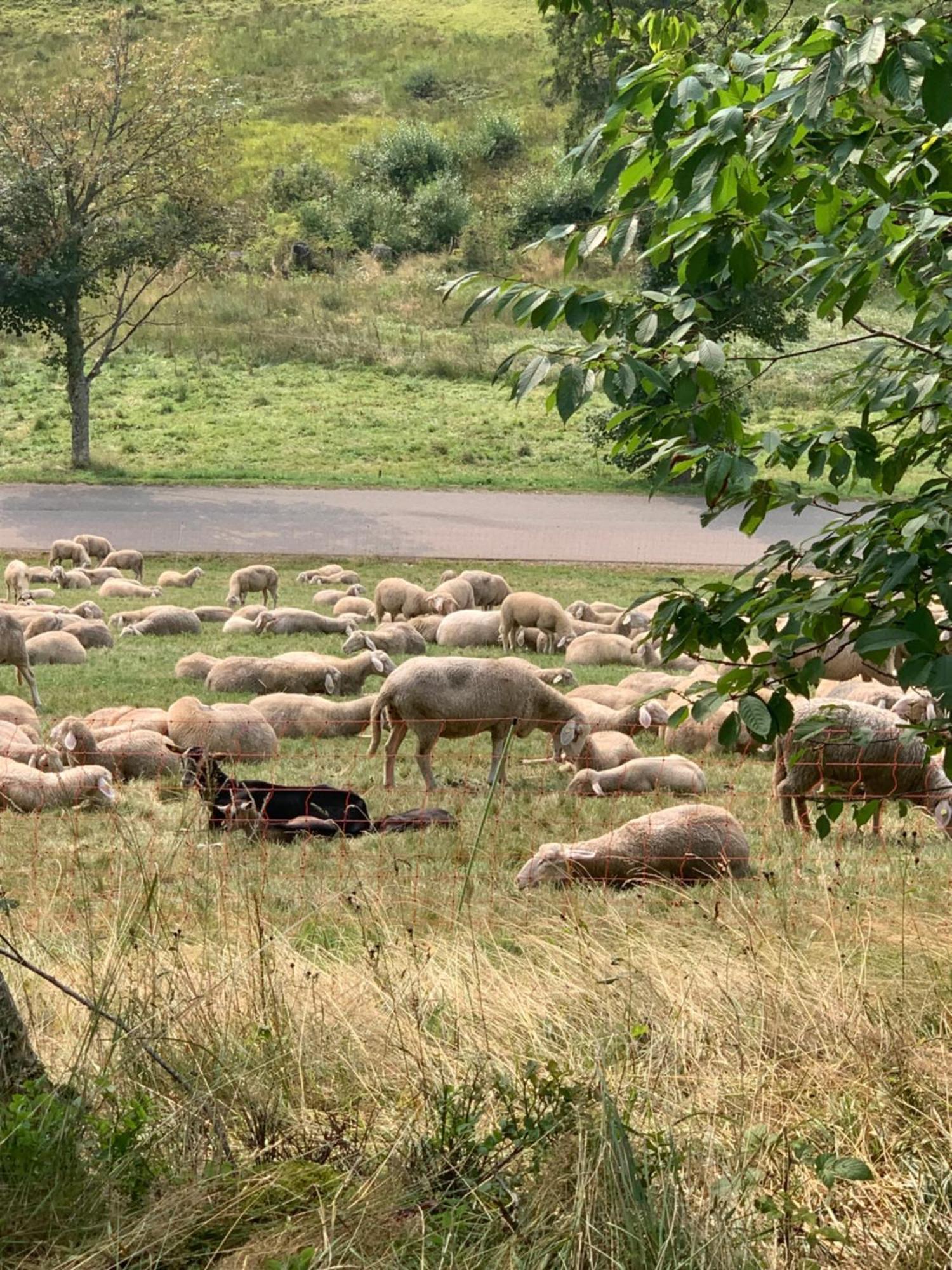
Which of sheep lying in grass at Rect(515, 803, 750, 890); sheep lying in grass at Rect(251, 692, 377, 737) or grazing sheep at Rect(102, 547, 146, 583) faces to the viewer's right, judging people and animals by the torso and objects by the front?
sheep lying in grass at Rect(251, 692, 377, 737)

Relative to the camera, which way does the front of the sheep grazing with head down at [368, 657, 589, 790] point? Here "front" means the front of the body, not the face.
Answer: to the viewer's right

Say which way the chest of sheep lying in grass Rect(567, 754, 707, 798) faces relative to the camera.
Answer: to the viewer's left

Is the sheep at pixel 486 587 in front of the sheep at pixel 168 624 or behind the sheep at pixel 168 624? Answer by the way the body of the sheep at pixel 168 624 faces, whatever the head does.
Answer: behind

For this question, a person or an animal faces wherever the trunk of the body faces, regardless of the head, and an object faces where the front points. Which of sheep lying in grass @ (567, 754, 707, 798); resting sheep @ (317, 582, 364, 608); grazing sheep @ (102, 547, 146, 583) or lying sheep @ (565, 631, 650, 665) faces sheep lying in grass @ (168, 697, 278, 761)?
sheep lying in grass @ (567, 754, 707, 798)

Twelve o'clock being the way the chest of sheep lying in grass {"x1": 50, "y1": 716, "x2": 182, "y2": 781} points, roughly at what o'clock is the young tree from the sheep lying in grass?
The young tree is roughly at 3 o'clock from the sheep lying in grass.

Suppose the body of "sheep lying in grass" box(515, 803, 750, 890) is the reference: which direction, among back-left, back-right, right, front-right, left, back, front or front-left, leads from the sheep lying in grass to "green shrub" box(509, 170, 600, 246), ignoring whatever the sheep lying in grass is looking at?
right

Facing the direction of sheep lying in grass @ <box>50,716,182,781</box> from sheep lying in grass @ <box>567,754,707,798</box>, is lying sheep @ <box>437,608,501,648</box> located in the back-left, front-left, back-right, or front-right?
front-right

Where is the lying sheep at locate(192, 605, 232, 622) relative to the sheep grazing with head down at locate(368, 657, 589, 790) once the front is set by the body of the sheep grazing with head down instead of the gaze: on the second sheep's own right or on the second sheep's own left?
on the second sheep's own left

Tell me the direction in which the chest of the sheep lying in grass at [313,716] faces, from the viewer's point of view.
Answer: to the viewer's right

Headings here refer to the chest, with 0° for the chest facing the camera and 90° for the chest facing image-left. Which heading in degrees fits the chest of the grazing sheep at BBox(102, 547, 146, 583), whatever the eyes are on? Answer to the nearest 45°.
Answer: approximately 90°
